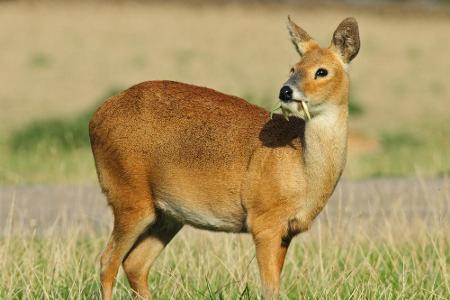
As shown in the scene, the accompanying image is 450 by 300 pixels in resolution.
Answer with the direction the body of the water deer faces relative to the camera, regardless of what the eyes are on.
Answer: to the viewer's right
